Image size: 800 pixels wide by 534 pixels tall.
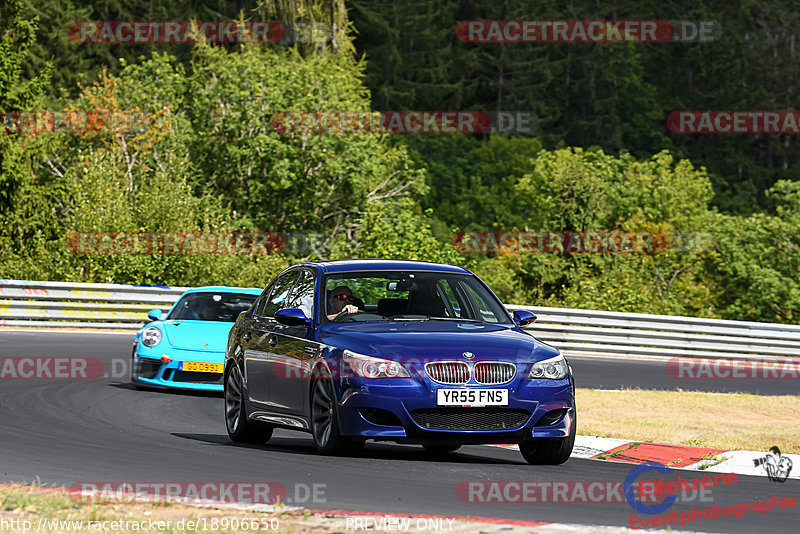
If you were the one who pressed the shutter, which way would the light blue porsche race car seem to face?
facing the viewer

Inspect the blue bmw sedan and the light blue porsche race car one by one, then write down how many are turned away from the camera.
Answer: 0

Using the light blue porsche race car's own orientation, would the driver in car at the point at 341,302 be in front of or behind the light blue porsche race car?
in front

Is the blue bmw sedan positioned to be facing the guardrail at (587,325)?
no

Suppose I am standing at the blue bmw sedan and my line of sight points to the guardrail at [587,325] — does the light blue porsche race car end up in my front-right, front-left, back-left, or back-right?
front-left

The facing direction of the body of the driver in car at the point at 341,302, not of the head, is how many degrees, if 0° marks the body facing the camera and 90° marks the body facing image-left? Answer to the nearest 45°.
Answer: approximately 315°

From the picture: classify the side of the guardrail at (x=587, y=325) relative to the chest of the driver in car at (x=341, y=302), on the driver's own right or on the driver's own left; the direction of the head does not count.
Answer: on the driver's own left

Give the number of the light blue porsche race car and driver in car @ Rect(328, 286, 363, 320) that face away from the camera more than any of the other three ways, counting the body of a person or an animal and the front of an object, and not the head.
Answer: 0

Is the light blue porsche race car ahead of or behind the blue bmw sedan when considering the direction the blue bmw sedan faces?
behind

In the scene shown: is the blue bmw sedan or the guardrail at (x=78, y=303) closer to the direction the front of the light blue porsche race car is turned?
the blue bmw sedan

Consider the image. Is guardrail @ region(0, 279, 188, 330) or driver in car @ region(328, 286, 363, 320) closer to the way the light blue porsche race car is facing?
the driver in car

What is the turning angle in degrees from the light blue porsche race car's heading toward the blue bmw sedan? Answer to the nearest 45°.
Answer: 0° — it already faces it
